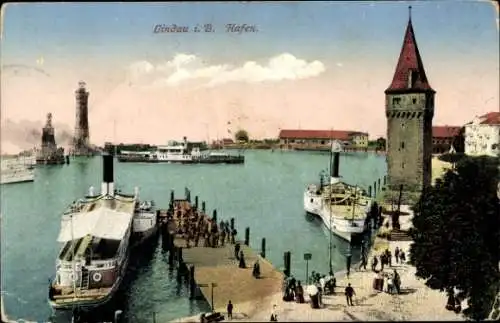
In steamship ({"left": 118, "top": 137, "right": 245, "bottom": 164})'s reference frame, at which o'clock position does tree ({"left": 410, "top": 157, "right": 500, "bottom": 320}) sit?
The tree is roughly at 7 o'clock from the steamship.

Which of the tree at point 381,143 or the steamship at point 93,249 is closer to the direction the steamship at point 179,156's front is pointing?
the steamship

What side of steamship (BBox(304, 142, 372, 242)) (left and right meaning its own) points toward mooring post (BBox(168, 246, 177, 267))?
right

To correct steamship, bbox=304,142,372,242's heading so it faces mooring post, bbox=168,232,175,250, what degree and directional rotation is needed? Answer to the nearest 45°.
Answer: approximately 90° to its right

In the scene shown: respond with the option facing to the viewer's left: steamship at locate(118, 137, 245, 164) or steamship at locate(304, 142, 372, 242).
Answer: steamship at locate(118, 137, 245, 164)

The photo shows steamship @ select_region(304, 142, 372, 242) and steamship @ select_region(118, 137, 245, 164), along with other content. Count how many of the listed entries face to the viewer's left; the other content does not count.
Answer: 1

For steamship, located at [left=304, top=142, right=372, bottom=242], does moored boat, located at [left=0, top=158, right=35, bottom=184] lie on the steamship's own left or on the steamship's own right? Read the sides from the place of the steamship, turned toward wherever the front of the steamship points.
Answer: on the steamship's own right

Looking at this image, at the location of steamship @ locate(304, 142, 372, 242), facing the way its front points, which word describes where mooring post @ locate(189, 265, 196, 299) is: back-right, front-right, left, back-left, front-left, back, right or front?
front-right

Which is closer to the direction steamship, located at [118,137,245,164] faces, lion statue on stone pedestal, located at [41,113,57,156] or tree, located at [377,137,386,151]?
the lion statue on stone pedestal

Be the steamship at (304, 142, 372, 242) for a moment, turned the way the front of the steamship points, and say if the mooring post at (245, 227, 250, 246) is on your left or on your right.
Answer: on your right

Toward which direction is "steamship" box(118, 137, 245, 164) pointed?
to the viewer's left

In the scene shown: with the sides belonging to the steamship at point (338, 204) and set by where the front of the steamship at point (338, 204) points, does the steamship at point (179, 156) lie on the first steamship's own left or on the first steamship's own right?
on the first steamship's own right

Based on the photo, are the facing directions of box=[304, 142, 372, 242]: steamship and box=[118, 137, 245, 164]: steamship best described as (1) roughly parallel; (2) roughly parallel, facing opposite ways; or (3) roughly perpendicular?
roughly perpendicular
